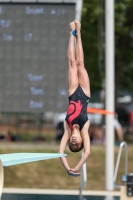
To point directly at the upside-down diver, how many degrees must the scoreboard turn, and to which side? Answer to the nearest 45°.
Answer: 0° — it already faces them

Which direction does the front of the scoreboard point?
toward the camera
